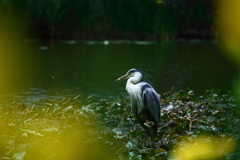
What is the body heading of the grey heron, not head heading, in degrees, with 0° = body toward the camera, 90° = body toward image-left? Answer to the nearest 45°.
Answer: approximately 45°
